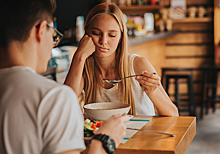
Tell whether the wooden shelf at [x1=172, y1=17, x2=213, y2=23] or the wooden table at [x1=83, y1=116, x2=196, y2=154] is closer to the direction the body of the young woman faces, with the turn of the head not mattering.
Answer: the wooden table

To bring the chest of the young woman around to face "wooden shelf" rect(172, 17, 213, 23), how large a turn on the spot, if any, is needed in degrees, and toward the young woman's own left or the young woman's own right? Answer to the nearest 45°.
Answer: approximately 180°

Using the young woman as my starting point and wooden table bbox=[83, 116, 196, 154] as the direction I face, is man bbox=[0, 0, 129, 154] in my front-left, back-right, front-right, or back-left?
front-right

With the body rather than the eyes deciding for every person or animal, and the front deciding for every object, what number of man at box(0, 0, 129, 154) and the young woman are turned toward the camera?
1

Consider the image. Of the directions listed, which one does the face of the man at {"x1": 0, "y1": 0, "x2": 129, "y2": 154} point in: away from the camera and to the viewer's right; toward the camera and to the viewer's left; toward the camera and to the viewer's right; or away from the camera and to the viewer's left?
away from the camera and to the viewer's right

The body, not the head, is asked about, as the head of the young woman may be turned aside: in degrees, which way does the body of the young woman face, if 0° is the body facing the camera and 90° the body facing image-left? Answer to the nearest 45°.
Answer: approximately 0°

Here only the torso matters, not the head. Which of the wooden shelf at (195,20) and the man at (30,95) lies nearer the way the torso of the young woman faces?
the man

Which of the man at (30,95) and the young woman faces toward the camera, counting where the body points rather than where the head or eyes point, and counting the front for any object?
the young woman

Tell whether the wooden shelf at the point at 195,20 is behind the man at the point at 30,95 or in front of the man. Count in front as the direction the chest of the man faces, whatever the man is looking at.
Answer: in front

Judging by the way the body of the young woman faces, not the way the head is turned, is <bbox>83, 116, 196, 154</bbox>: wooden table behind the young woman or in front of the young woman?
in front

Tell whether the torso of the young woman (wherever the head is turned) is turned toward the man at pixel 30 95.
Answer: yes

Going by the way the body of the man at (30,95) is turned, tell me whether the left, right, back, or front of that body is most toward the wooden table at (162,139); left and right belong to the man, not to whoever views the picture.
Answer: front

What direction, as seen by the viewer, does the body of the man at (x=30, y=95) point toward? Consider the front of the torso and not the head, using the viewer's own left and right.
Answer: facing away from the viewer and to the right of the viewer

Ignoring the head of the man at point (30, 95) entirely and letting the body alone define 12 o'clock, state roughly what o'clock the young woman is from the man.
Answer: The young woman is roughly at 11 o'clock from the man.
